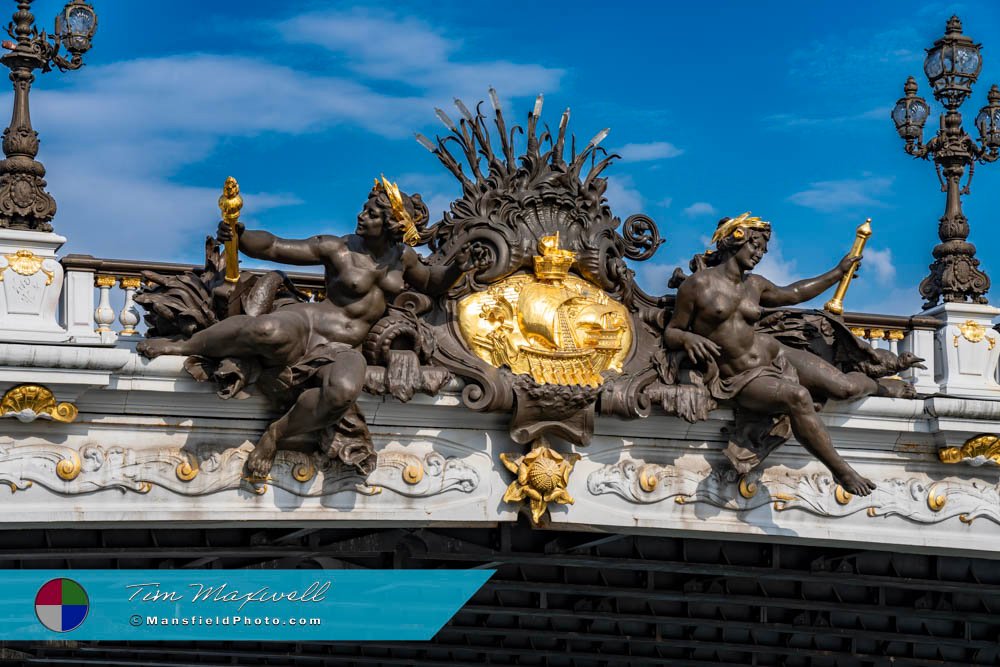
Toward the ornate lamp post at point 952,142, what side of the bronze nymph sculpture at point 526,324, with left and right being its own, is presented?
left

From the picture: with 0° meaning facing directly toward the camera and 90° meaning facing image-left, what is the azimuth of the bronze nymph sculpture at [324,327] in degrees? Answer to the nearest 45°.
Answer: approximately 45°

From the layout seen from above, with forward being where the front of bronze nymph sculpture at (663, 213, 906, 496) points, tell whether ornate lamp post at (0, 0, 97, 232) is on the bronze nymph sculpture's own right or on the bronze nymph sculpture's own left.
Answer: on the bronze nymph sculpture's own right

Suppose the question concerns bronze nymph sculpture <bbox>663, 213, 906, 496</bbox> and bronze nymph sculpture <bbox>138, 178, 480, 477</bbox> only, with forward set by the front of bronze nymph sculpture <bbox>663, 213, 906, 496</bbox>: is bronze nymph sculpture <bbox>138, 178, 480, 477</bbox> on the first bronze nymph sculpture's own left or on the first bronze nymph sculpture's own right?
on the first bronze nymph sculpture's own right

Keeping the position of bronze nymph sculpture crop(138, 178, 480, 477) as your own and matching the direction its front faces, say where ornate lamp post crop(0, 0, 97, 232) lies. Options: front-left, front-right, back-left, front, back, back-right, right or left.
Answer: front-right

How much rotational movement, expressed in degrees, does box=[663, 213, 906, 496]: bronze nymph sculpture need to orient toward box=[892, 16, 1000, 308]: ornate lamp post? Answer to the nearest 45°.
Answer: approximately 90° to its left
